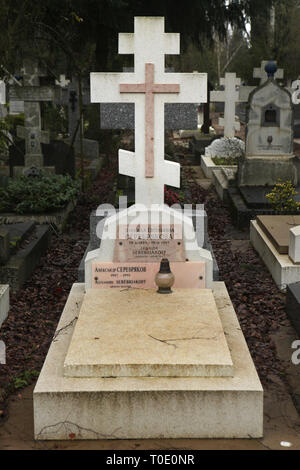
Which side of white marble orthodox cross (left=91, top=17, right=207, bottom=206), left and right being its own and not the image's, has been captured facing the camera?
front

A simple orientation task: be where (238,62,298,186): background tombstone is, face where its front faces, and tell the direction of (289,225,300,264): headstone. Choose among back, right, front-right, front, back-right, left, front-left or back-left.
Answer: front

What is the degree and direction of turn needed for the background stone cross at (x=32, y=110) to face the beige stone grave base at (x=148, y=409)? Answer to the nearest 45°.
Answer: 0° — it already faces it

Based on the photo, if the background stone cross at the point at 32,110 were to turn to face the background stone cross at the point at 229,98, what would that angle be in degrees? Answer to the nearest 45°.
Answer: approximately 135° to its left

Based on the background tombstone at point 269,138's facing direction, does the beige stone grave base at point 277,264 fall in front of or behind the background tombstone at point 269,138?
in front

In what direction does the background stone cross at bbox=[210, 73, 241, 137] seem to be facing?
toward the camera

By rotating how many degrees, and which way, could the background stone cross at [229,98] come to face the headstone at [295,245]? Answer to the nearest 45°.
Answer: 0° — it already faces it

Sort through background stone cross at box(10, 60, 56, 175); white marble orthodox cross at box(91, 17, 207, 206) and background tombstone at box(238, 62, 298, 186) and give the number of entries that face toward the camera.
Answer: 3

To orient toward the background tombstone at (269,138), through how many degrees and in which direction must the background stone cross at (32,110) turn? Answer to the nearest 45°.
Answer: approximately 90° to its left

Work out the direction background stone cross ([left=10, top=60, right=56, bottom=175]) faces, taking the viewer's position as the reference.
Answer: facing the viewer

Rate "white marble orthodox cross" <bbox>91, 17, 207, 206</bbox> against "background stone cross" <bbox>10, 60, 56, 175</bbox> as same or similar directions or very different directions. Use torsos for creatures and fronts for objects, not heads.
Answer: same or similar directions
